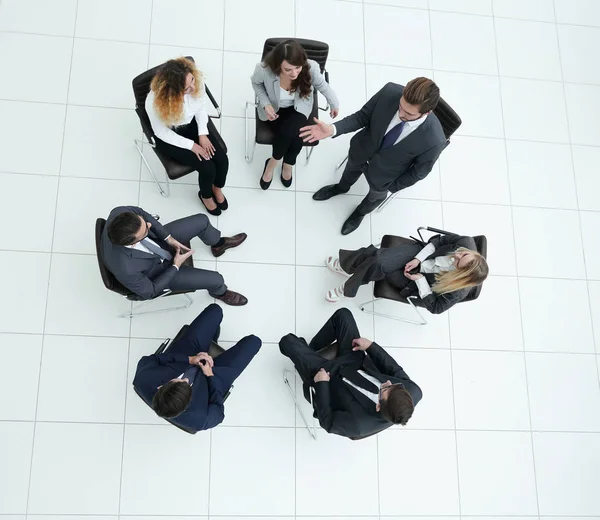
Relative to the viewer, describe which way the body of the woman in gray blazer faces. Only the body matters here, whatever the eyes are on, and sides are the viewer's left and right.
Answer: facing the viewer

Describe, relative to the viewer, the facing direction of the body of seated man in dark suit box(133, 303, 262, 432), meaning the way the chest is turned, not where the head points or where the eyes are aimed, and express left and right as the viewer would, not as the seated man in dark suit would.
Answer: facing away from the viewer and to the right of the viewer

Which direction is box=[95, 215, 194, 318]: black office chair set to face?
to the viewer's right

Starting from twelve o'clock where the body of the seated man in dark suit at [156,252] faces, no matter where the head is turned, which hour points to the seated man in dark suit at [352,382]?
the seated man in dark suit at [352,382] is roughly at 1 o'clock from the seated man in dark suit at [156,252].

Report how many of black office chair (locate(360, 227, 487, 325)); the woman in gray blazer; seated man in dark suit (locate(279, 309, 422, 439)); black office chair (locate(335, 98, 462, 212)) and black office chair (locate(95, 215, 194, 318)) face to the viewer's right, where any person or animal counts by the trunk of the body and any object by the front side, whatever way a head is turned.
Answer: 1

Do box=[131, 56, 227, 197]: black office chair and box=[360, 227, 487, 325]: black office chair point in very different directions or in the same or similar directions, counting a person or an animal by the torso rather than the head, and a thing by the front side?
very different directions

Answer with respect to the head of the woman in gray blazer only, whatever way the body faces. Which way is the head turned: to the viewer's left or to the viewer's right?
to the viewer's right

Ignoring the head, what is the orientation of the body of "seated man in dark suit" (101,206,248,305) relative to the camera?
to the viewer's right

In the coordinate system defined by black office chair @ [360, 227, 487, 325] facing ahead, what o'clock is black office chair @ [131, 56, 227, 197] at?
black office chair @ [131, 56, 227, 197] is roughly at 12 o'clock from black office chair @ [360, 227, 487, 325].

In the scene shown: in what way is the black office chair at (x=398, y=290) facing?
to the viewer's left

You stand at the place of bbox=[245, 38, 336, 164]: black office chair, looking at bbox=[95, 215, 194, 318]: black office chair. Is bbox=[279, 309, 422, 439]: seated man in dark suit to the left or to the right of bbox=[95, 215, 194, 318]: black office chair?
left

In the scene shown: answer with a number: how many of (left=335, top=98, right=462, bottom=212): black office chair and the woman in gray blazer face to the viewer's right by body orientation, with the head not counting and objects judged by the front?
0

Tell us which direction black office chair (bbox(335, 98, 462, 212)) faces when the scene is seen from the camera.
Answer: facing the viewer and to the left of the viewer

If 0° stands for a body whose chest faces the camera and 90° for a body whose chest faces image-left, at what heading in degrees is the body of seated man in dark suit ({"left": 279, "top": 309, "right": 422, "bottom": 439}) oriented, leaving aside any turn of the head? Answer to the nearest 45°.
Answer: approximately 135°

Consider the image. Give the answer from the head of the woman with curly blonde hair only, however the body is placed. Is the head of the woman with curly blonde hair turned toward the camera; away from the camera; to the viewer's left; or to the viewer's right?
to the viewer's right

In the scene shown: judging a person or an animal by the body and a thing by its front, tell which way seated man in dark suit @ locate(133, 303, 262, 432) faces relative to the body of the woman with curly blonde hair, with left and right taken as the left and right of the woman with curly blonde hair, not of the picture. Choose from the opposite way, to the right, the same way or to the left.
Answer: to the left

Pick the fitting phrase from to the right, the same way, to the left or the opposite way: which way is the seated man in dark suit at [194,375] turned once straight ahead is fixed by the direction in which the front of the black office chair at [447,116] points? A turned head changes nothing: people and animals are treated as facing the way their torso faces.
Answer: the opposite way

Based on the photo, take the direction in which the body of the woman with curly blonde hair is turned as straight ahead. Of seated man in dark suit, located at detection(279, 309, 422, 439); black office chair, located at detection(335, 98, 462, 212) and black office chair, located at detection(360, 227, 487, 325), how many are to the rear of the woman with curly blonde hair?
0
